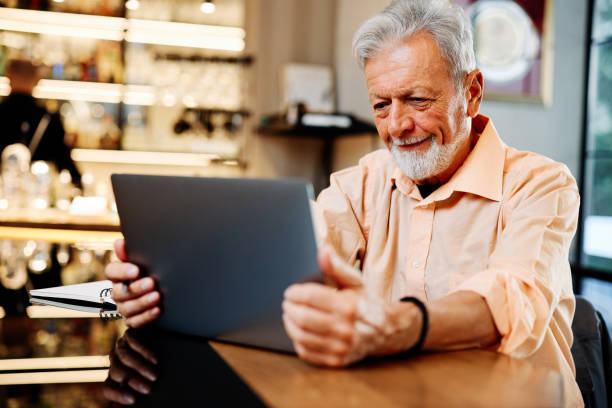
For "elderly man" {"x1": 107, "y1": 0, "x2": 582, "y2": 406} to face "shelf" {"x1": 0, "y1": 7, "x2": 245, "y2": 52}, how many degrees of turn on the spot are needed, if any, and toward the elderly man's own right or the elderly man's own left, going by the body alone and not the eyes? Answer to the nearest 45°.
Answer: approximately 90° to the elderly man's own right

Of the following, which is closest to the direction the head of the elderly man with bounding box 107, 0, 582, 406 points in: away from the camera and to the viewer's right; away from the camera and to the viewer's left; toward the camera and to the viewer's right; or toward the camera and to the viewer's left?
toward the camera and to the viewer's left

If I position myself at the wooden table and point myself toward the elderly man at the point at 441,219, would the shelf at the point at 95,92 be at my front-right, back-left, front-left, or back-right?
front-left

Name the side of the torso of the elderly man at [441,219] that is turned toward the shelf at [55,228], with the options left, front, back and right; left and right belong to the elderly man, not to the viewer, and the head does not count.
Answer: right

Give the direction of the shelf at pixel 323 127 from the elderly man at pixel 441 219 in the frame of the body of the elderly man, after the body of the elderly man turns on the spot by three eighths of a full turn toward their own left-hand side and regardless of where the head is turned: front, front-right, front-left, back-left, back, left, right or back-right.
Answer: left

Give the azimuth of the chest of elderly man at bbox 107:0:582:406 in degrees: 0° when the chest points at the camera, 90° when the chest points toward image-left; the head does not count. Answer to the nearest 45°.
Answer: approximately 45°
